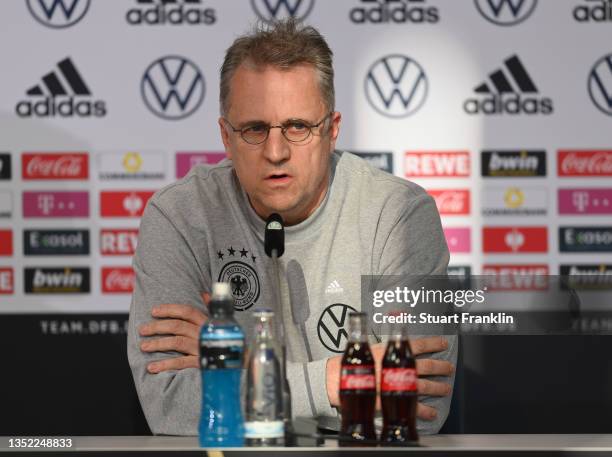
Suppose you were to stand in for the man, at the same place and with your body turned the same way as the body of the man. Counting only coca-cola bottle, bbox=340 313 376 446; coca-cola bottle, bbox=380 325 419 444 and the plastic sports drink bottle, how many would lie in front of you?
3

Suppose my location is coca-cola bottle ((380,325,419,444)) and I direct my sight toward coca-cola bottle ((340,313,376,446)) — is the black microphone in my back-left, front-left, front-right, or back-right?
front-right

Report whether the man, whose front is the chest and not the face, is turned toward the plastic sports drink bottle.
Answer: yes

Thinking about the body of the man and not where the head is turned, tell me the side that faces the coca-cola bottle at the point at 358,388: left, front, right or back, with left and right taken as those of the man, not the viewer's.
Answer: front

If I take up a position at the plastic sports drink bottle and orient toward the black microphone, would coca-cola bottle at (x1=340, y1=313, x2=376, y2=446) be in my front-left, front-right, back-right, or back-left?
front-right

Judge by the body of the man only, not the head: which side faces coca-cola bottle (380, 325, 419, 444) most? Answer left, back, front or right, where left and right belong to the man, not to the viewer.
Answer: front

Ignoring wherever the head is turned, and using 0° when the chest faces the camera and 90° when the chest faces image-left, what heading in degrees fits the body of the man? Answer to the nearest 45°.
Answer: approximately 0°
